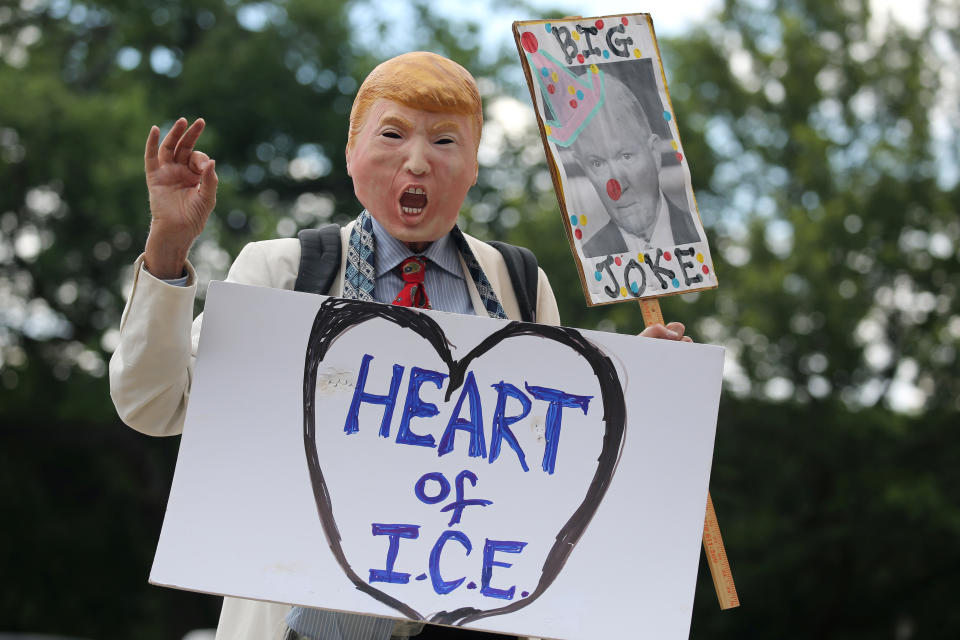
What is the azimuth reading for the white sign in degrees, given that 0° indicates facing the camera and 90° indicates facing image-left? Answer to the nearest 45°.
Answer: approximately 0°
